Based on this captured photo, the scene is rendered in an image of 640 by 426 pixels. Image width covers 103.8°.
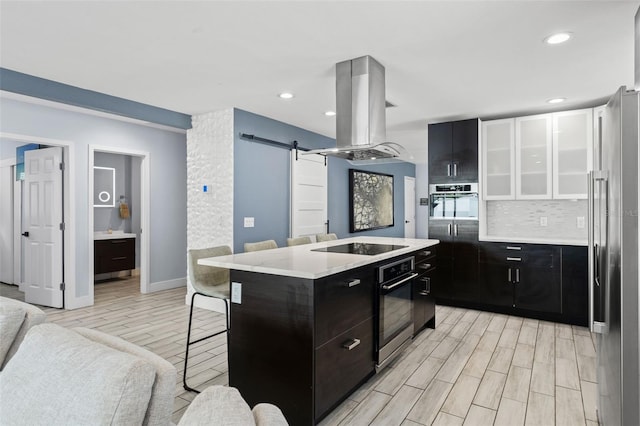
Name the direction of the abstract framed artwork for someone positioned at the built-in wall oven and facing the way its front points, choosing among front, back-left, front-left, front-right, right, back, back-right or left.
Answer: back-right

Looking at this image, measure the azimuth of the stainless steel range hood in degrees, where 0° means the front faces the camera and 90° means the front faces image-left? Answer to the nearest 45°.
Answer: approximately 315°

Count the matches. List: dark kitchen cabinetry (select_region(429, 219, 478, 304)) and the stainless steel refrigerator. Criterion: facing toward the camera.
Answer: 1

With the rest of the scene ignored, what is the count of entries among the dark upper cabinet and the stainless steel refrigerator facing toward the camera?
1

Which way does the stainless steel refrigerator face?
to the viewer's left

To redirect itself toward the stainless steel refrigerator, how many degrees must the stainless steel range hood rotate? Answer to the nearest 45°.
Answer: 0° — it already faces it
